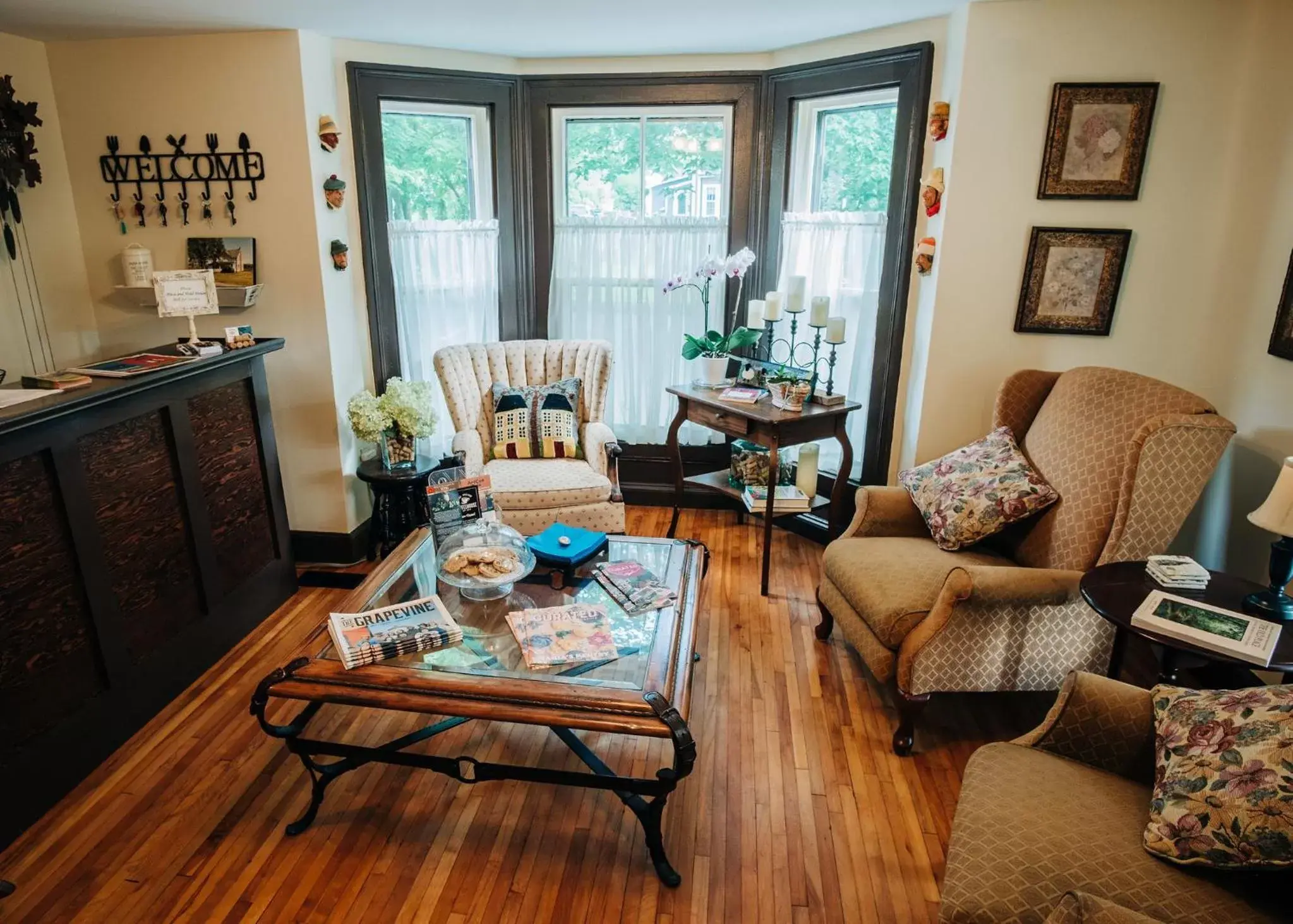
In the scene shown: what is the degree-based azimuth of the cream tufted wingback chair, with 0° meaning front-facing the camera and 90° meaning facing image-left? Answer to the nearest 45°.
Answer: approximately 0°

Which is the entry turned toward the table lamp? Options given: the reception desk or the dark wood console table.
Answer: the reception desk

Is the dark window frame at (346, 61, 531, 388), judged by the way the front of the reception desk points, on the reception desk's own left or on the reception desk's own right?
on the reception desk's own left

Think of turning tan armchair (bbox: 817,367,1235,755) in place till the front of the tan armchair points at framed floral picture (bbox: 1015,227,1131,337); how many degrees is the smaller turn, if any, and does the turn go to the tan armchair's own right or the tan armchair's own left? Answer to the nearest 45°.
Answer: approximately 135° to the tan armchair's own right

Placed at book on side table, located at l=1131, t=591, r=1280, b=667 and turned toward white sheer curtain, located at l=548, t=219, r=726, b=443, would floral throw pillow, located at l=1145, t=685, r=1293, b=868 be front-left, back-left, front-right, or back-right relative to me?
back-left

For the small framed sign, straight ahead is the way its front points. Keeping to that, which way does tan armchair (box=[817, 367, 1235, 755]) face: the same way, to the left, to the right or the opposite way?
to the right

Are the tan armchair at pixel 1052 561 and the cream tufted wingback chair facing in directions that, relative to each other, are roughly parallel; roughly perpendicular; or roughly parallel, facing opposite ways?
roughly perpendicular

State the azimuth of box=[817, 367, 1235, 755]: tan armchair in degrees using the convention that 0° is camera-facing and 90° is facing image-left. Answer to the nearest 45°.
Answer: approximately 45°

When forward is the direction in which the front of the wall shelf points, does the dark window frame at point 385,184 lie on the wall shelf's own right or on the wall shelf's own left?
on the wall shelf's own left
